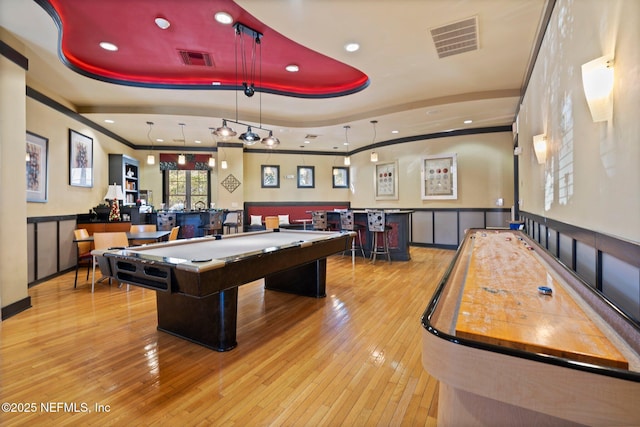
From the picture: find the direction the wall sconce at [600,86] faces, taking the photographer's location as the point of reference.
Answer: facing to the left of the viewer

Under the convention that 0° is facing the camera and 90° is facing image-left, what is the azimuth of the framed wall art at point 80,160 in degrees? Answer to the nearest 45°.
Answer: approximately 315°

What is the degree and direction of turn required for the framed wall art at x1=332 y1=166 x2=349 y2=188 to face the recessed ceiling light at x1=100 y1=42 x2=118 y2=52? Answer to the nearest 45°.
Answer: approximately 45° to its right

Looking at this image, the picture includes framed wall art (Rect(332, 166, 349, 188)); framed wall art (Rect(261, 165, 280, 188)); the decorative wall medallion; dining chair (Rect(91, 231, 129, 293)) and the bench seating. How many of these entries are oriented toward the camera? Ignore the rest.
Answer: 4

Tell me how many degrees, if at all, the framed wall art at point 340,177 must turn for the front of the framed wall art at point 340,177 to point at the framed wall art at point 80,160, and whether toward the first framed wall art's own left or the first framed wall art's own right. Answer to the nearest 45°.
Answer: approximately 45° to the first framed wall art's own right

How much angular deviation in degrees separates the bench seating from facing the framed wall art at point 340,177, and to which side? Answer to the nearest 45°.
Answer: approximately 90° to its left

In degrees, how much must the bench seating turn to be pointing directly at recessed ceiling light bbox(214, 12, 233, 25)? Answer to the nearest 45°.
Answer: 0° — it already faces it

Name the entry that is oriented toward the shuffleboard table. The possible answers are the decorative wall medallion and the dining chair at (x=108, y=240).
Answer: the decorative wall medallion

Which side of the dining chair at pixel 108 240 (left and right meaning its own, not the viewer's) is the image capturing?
back

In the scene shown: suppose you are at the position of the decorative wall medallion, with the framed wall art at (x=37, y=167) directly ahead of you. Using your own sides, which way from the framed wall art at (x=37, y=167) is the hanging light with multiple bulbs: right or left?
left

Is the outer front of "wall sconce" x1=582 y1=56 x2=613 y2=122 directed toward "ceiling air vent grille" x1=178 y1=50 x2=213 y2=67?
yes

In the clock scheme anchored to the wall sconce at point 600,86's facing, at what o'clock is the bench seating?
The bench seating is roughly at 1 o'clock from the wall sconce.
